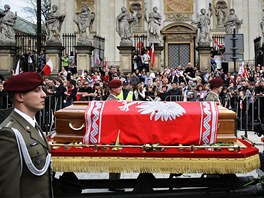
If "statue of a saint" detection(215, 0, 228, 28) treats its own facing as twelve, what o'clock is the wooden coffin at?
The wooden coffin is roughly at 12 o'clock from the statue of a saint.

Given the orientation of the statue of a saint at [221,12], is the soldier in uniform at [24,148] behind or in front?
in front

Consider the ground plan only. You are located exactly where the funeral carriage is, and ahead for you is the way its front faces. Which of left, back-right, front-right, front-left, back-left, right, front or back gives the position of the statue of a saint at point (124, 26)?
left

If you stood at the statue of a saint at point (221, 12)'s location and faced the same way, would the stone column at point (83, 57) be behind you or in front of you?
in front

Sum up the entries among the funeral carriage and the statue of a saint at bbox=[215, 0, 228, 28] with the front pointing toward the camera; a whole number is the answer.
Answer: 1

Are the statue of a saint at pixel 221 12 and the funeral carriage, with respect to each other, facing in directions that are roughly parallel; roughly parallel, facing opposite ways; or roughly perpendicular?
roughly perpendicular

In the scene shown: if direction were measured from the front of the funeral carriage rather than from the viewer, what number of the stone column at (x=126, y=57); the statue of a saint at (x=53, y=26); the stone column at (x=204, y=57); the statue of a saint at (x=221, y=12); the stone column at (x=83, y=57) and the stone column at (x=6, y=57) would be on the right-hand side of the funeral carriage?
0

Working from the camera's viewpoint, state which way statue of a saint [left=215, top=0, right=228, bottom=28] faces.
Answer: facing the viewer

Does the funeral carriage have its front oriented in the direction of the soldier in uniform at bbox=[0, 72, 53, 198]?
no

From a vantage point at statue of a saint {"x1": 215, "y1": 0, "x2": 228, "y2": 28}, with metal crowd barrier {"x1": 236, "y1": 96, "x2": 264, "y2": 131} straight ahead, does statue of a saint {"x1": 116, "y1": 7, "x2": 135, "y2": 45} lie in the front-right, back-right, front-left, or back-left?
front-right

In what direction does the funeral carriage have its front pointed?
to the viewer's right

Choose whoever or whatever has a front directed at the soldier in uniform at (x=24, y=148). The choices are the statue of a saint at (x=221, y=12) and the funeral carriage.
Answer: the statue of a saint

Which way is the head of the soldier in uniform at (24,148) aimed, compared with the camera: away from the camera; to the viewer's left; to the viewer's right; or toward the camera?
to the viewer's right

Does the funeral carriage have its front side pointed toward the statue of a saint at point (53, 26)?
no
